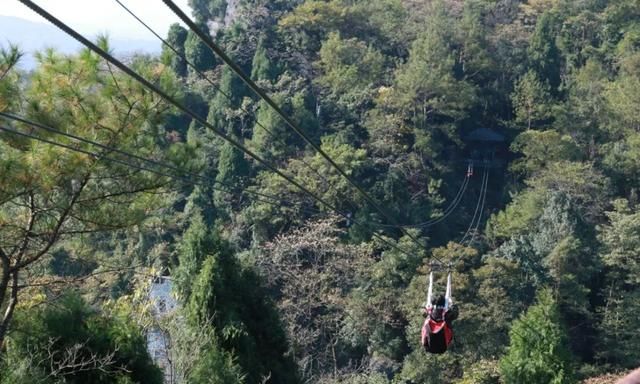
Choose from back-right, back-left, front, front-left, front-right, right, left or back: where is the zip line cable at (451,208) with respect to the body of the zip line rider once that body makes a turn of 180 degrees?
back

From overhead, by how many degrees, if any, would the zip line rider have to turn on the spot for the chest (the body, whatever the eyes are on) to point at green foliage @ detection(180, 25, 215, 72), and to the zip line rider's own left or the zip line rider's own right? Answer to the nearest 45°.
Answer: approximately 45° to the zip line rider's own left

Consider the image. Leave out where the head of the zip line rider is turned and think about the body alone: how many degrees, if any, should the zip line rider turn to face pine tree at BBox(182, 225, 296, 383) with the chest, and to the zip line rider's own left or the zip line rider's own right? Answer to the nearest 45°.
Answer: approximately 45° to the zip line rider's own left

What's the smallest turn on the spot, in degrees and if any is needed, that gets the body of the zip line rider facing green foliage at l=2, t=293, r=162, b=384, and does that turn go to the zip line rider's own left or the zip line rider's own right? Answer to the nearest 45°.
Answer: approximately 90° to the zip line rider's own left

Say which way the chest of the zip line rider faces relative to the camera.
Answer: away from the camera

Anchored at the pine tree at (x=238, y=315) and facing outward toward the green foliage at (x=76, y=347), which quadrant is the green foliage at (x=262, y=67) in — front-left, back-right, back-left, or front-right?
back-right

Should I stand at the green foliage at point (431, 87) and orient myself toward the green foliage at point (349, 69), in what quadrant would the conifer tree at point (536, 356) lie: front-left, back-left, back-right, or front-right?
back-left

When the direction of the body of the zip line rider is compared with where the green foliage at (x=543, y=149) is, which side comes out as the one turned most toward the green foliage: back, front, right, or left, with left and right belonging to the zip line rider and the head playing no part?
front

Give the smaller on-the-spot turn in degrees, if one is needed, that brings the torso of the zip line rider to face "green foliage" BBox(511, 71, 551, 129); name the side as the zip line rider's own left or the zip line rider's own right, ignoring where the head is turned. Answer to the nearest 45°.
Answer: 0° — they already face it

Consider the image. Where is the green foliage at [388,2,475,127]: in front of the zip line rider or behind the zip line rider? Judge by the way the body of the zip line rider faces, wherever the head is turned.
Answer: in front

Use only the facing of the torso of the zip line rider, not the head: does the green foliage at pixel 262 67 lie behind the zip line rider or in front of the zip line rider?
in front

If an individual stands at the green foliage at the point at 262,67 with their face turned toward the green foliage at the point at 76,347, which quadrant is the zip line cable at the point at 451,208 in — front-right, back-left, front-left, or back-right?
front-left
